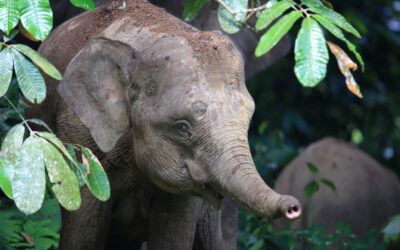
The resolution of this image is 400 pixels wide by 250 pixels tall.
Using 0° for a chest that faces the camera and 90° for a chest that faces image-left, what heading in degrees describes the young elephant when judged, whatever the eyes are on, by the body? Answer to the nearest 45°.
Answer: approximately 315°

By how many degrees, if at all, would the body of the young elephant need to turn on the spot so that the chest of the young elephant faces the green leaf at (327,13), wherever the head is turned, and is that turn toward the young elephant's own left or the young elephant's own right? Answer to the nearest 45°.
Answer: approximately 45° to the young elephant's own left

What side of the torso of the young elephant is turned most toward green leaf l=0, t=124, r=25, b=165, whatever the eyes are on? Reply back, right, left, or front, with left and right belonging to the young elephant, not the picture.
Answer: right

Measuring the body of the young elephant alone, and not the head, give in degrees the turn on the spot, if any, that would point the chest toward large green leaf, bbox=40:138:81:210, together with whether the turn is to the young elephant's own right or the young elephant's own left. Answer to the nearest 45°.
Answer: approximately 90° to the young elephant's own right

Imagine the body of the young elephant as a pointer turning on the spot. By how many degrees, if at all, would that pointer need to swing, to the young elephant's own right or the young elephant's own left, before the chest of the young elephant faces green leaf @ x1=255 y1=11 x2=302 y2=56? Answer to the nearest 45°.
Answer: approximately 45° to the young elephant's own left

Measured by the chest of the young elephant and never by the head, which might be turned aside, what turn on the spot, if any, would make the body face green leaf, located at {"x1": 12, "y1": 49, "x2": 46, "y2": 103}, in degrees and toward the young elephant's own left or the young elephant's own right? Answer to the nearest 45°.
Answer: approximately 135° to the young elephant's own right
